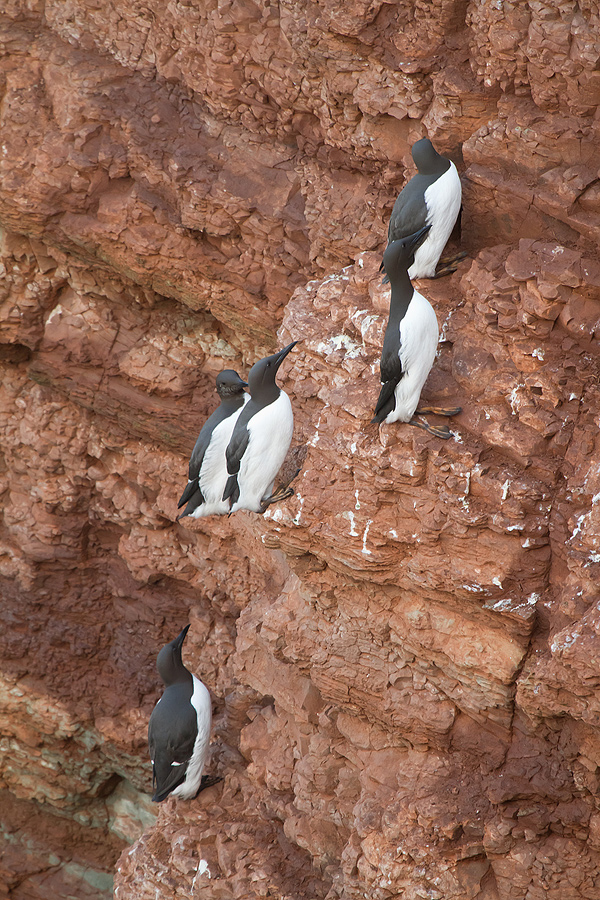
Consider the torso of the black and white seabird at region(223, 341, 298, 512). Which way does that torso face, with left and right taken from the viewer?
facing to the right of the viewer

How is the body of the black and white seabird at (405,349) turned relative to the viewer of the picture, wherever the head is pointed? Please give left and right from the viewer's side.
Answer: facing to the right of the viewer

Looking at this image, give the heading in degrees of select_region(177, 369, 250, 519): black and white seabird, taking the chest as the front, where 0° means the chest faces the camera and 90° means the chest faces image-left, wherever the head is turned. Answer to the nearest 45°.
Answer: approximately 270°

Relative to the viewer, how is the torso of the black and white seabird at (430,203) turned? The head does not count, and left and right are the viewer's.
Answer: facing to the right of the viewer
